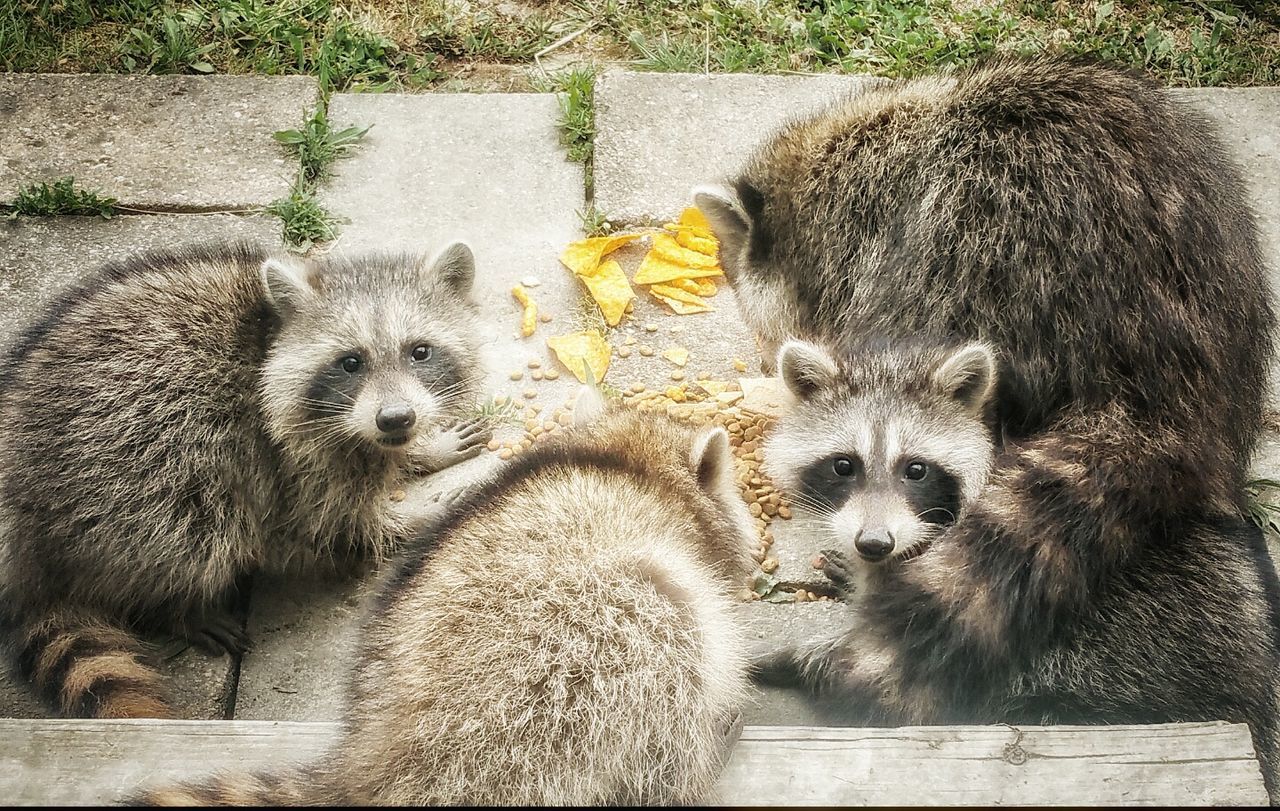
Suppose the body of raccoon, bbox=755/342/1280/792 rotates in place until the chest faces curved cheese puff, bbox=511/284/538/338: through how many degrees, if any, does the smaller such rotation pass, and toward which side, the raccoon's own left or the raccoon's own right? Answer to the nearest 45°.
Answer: approximately 90° to the raccoon's own right

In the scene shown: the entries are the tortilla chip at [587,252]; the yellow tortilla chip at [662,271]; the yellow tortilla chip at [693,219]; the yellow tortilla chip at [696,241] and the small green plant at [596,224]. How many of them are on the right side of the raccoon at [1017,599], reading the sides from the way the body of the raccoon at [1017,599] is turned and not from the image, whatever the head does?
5

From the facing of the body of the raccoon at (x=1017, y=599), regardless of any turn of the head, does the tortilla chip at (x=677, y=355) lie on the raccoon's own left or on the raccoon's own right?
on the raccoon's own right

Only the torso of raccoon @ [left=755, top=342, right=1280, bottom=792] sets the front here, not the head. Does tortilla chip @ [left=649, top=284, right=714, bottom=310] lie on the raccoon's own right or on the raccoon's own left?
on the raccoon's own right

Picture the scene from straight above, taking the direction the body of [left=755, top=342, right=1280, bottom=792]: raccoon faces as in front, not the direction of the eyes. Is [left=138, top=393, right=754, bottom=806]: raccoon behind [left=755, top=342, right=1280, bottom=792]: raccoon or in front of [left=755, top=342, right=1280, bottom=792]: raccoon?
in front

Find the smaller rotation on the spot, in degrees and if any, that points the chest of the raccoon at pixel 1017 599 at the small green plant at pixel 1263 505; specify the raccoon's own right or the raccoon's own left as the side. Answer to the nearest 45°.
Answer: approximately 180°

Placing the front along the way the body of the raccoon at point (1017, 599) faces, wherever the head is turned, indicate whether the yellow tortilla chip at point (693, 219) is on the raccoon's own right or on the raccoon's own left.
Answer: on the raccoon's own right

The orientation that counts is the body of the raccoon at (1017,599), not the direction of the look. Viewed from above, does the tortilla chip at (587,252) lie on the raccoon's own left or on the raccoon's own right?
on the raccoon's own right

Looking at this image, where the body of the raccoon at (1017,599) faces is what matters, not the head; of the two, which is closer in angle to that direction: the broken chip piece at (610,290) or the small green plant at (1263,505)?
the broken chip piece

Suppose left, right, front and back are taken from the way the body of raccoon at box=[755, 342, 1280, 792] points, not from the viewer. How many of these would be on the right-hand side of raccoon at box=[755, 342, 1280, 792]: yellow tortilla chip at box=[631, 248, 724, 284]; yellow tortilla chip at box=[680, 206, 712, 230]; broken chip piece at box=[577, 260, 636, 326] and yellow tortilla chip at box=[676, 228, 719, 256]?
4

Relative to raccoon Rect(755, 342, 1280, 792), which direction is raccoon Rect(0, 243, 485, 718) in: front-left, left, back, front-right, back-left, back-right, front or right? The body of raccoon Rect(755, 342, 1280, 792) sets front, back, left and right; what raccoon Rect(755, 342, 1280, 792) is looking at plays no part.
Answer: front-right
